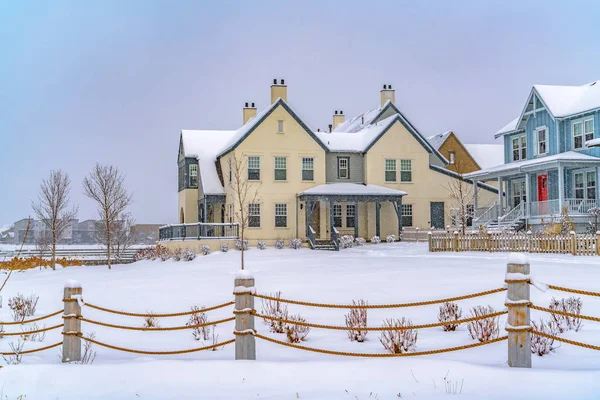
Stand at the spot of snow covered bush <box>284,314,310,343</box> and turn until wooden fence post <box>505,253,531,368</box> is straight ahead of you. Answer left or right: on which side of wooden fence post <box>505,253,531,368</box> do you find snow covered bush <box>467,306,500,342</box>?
left

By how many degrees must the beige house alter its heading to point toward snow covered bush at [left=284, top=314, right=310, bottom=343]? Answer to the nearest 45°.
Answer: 0° — it already faces it

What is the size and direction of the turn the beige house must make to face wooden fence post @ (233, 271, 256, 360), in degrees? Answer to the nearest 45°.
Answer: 0° — it already faces it

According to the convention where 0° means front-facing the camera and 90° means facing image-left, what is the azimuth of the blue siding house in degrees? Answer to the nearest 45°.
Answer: approximately 45°

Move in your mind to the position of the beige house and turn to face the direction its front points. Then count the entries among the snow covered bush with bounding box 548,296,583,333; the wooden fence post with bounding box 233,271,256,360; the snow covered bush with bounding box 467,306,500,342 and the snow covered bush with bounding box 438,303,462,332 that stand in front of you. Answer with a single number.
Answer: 4

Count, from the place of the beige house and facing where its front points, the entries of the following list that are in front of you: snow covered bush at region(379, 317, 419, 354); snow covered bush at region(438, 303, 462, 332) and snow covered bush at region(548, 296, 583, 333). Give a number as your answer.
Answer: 3

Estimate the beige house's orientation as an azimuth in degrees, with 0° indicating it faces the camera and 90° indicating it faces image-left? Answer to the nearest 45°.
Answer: approximately 0°

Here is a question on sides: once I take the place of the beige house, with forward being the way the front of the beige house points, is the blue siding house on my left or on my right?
on my left

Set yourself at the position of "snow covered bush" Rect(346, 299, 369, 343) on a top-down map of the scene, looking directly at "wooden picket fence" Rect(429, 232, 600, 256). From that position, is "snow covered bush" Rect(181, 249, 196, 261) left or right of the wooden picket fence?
left

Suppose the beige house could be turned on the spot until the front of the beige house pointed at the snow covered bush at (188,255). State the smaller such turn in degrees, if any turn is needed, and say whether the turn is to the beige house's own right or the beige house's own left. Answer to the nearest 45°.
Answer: approximately 45° to the beige house's own right

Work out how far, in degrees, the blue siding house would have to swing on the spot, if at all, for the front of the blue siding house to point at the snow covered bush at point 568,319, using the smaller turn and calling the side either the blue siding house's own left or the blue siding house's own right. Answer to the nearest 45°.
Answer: approximately 45° to the blue siding house's own left
